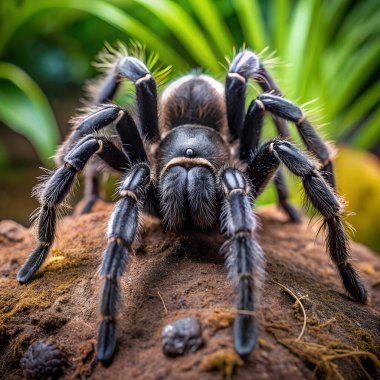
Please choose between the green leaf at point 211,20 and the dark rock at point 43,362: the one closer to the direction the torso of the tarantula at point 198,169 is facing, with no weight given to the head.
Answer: the dark rock

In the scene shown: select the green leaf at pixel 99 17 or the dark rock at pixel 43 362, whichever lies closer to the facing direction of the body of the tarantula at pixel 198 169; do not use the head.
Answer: the dark rock

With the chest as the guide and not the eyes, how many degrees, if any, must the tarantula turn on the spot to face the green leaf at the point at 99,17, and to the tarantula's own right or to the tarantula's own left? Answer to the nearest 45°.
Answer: approximately 135° to the tarantula's own right

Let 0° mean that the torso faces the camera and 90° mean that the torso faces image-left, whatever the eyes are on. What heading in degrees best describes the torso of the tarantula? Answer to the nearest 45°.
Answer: approximately 0°

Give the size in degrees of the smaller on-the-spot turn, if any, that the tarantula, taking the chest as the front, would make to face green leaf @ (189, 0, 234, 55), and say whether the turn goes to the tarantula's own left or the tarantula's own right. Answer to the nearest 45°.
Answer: approximately 180°

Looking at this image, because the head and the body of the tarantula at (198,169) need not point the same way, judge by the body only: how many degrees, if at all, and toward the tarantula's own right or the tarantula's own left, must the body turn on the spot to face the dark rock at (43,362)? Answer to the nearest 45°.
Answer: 0° — it already faces it

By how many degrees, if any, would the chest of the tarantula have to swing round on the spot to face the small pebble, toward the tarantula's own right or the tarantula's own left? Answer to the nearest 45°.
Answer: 0° — it already faces it

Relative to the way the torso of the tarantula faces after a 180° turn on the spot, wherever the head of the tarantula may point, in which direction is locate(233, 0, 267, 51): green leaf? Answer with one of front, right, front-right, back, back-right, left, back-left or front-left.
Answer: front

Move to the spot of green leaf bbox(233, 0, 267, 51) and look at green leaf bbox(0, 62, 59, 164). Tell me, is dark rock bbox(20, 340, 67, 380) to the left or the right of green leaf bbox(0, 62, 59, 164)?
left
